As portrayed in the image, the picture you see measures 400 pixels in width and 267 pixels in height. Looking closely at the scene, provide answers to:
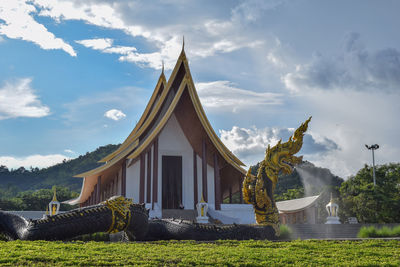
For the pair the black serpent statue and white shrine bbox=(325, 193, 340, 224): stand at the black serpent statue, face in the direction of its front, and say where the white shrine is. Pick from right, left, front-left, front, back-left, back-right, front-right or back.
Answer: front-left

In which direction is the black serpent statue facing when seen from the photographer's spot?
facing to the right of the viewer

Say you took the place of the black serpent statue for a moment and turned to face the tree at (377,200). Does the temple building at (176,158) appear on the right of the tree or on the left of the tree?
left

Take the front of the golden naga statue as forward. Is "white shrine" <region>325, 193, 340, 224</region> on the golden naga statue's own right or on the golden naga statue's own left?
on the golden naga statue's own left

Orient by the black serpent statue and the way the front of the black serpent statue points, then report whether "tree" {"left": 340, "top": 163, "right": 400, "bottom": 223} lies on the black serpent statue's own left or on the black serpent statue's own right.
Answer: on the black serpent statue's own left
